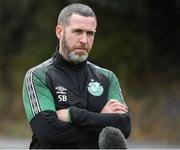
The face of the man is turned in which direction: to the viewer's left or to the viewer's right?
to the viewer's right

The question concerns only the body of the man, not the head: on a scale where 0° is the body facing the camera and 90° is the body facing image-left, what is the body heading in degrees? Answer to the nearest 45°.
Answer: approximately 315°
